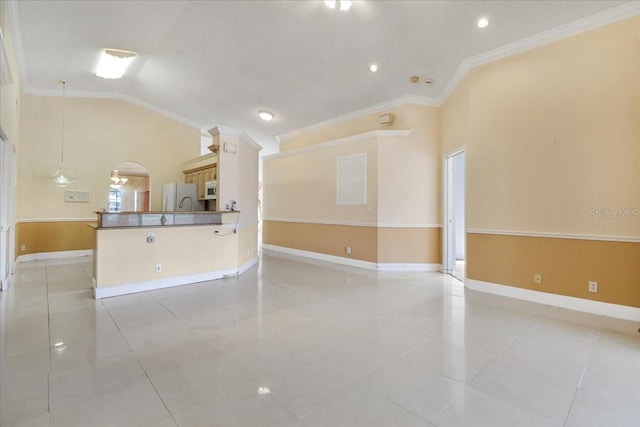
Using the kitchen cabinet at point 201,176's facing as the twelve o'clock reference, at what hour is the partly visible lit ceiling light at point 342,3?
The partly visible lit ceiling light is roughly at 10 o'clock from the kitchen cabinet.

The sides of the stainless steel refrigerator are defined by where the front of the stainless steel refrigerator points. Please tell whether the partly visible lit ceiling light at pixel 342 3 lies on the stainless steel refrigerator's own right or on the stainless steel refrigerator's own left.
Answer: on the stainless steel refrigerator's own left

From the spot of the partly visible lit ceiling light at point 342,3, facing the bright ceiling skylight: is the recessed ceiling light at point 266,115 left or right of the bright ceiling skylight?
right

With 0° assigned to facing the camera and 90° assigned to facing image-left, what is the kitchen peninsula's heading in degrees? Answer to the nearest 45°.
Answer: approximately 315°

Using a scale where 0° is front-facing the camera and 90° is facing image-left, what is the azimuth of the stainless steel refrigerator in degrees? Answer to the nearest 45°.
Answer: approximately 45°
